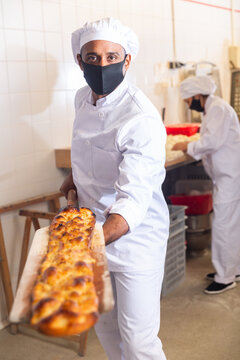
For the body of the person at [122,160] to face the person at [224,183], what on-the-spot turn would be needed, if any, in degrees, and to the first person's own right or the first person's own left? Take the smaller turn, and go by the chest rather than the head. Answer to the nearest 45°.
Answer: approximately 180°

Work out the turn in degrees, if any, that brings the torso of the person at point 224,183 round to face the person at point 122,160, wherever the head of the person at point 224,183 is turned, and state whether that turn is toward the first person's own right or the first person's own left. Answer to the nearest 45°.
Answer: approximately 90° to the first person's own left

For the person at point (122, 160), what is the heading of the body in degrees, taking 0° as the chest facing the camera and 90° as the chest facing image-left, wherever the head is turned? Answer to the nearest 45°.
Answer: approximately 45°

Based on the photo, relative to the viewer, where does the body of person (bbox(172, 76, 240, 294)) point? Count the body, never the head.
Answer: to the viewer's left
